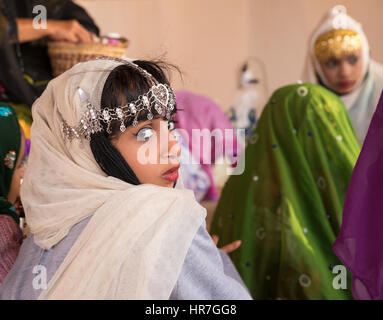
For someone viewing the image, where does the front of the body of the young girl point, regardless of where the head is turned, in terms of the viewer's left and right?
facing away from the viewer and to the right of the viewer

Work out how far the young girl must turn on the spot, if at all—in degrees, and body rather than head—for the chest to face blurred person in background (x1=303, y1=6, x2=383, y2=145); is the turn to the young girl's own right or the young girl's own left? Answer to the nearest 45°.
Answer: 0° — they already face them
